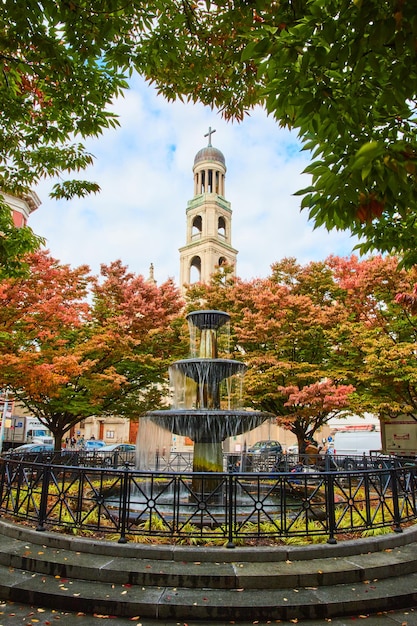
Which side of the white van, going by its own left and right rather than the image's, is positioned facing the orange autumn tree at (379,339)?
right

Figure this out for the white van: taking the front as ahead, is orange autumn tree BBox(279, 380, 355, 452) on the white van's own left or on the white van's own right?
on the white van's own right

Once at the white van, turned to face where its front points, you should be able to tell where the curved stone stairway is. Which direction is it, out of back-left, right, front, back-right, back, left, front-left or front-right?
right

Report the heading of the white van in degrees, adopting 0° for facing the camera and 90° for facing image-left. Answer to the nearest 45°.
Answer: approximately 270°
